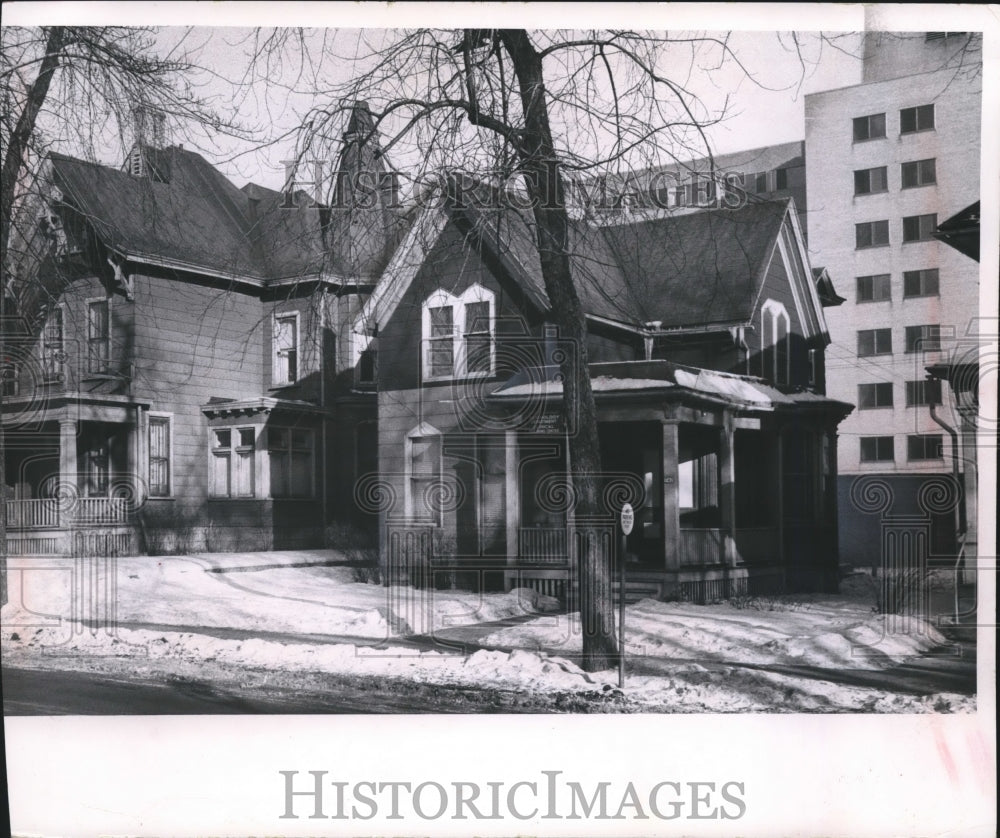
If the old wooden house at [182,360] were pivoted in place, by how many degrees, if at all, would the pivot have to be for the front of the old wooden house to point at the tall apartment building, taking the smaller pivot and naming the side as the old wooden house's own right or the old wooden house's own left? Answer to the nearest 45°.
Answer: approximately 135° to the old wooden house's own left

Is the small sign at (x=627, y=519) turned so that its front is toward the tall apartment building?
no

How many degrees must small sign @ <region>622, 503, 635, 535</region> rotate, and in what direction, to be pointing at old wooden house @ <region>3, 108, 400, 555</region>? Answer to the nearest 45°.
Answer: approximately 90° to its right

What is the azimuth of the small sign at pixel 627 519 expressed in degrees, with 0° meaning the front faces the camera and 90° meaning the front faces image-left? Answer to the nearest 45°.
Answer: approximately 0°

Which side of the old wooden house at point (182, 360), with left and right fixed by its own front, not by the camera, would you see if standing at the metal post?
left

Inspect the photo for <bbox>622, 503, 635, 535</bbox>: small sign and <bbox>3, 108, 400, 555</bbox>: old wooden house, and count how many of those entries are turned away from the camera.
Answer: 0
